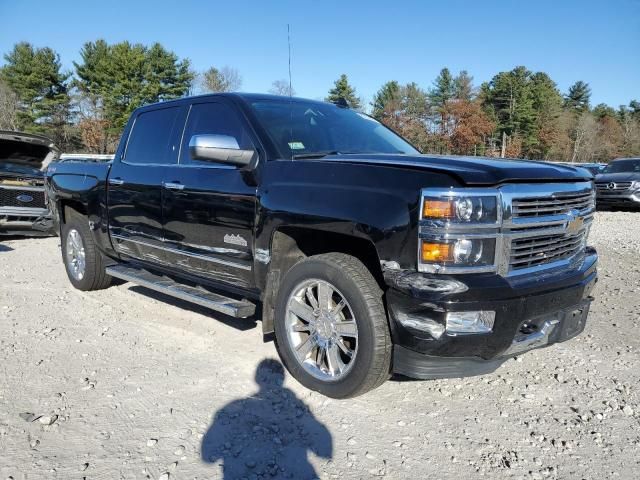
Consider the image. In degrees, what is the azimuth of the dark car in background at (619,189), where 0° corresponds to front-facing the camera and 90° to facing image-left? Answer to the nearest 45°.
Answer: approximately 45°

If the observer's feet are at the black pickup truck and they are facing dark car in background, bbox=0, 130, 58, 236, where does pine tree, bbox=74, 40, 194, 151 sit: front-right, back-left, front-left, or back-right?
front-right

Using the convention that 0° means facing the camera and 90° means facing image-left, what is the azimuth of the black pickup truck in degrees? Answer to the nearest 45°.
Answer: approximately 315°

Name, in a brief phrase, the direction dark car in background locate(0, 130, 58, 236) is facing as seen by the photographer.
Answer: facing the viewer

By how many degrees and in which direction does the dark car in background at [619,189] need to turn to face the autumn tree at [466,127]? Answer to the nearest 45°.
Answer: approximately 135° to its right

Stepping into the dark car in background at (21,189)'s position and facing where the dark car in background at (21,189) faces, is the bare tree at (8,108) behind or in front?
behind

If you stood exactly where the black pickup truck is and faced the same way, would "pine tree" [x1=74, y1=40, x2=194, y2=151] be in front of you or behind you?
behind

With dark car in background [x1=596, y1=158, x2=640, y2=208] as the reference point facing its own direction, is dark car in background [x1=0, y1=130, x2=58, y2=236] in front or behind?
in front

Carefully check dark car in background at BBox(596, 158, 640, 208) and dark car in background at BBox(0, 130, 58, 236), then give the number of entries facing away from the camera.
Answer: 0

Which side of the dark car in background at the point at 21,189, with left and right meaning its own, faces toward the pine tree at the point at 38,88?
back

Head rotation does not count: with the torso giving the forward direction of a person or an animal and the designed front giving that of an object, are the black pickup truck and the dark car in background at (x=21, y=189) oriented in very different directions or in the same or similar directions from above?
same or similar directions

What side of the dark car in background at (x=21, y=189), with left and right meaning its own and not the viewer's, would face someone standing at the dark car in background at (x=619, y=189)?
left

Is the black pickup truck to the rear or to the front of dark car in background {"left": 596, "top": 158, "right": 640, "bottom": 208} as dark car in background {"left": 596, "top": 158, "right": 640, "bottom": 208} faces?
to the front

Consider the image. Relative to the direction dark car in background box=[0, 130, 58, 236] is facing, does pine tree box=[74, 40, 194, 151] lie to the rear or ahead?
to the rear

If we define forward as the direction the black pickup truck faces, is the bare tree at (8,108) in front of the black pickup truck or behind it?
behind
